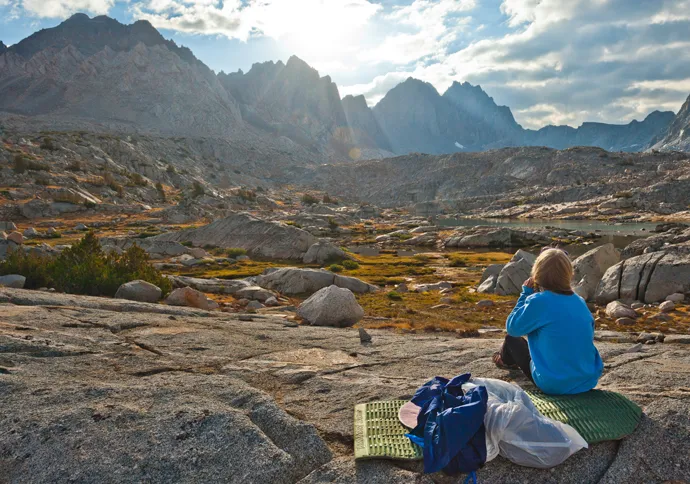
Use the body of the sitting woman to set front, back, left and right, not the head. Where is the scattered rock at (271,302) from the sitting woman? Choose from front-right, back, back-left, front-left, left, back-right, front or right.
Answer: front

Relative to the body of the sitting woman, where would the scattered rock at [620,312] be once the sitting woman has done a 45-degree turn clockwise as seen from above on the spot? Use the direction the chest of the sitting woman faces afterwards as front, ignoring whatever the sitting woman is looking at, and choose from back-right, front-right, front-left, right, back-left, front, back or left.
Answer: front

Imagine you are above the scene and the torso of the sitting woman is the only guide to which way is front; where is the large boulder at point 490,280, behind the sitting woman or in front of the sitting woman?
in front

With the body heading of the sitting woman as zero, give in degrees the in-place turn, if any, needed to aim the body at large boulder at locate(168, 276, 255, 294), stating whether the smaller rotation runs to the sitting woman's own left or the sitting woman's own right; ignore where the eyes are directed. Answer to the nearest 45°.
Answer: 0° — they already face it

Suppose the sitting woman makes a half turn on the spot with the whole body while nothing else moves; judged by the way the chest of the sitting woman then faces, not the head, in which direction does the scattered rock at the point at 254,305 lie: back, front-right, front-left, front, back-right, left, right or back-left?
back

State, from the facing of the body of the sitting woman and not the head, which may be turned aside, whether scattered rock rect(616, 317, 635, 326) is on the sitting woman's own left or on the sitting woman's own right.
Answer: on the sitting woman's own right

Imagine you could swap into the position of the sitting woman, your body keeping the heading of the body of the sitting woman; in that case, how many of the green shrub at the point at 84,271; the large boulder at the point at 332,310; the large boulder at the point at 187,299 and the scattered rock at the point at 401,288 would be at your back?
0

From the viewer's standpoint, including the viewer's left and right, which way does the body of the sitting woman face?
facing away from the viewer and to the left of the viewer

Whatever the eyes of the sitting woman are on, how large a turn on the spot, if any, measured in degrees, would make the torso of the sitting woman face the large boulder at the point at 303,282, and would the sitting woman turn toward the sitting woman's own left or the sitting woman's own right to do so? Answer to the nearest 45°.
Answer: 0° — they already face it

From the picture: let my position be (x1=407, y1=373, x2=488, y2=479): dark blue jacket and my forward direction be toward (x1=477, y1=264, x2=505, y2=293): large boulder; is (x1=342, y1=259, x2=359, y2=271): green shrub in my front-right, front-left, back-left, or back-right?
front-left

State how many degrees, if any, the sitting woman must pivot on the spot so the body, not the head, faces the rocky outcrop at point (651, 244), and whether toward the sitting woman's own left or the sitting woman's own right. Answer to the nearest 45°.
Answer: approximately 45° to the sitting woman's own right

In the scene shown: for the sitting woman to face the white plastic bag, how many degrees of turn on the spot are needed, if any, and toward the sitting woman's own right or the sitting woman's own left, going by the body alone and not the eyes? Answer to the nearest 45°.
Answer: approximately 135° to the sitting woman's own left

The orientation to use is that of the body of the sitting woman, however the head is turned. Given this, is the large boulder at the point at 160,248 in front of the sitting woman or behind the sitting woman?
in front

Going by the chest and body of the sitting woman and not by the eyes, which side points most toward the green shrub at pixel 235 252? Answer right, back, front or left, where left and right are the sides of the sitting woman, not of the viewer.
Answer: front

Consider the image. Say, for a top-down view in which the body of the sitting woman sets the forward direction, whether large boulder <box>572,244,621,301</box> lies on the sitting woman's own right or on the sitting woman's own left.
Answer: on the sitting woman's own right
